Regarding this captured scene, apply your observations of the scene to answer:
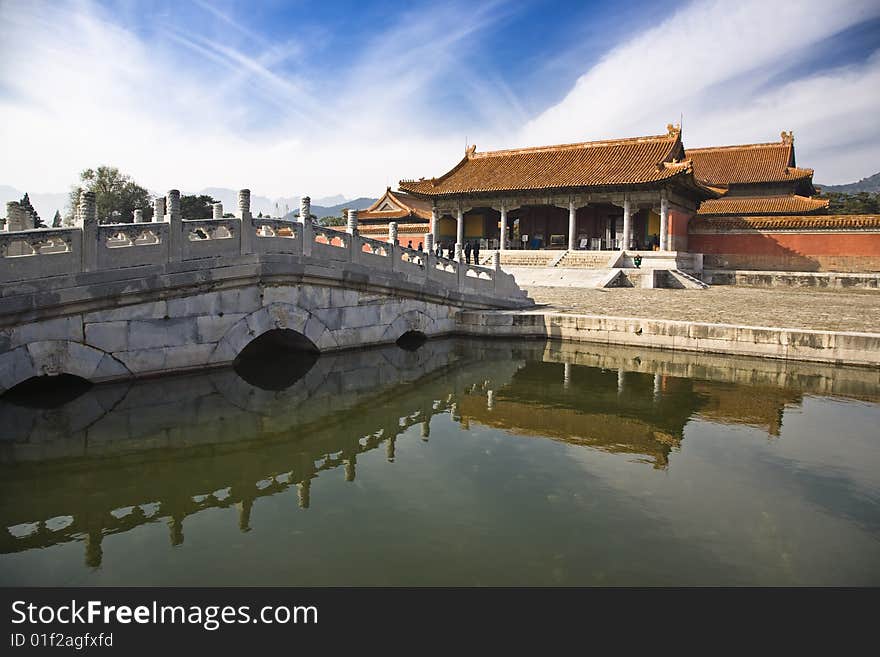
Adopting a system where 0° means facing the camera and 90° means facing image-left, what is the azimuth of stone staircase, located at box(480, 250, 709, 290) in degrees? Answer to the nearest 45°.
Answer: approximately 45°

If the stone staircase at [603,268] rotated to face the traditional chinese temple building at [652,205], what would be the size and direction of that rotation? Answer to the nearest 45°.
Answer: approximately 180°

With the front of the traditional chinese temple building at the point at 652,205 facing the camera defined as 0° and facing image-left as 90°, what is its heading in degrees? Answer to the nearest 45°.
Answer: approximately 45°
